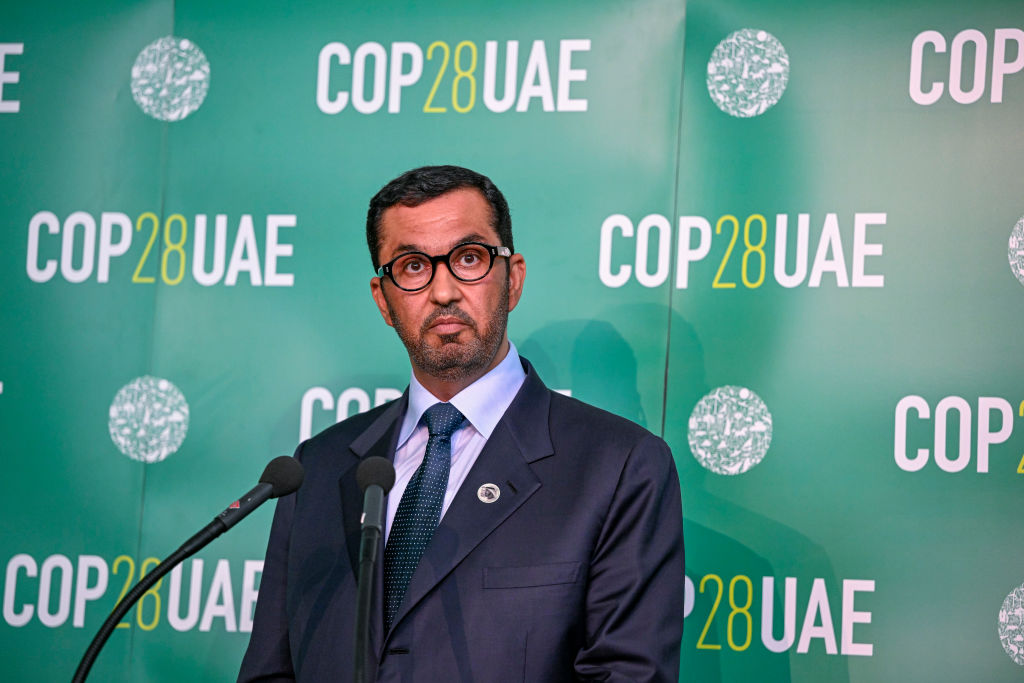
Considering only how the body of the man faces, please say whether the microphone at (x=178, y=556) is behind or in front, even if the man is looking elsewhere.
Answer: in front

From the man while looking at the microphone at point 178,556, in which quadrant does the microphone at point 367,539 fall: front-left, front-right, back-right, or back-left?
front-left

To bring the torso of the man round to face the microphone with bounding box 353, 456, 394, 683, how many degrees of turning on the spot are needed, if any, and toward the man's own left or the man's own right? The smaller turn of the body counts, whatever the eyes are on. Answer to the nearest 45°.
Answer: approximately 45° to the man's own left

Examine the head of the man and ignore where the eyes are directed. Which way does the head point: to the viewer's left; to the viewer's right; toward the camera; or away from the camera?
toward the camera
